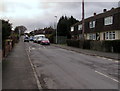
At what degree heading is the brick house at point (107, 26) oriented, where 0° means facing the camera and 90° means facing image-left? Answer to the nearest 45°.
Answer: approximately 45°

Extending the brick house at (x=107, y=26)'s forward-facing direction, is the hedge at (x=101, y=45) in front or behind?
in front
